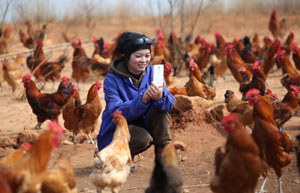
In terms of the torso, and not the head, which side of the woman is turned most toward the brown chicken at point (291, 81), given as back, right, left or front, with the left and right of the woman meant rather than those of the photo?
left

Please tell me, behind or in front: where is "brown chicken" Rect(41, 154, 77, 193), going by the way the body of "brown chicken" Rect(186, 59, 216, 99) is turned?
in front

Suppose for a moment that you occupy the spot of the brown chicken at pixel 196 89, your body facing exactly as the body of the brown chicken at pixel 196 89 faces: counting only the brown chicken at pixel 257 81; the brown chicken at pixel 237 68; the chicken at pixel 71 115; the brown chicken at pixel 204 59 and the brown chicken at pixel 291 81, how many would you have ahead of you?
1

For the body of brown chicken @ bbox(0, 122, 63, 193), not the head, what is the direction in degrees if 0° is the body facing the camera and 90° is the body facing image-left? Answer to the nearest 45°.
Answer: approximately 270°

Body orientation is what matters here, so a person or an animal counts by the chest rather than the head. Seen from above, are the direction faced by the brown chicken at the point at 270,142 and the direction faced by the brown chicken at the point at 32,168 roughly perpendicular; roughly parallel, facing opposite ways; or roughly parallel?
roughly parallel, facing opposite ways

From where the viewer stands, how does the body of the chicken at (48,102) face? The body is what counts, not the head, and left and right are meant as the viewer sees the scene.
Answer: facing to the left of the viewer

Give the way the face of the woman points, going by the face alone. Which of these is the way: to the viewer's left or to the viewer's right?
to the viewer's right

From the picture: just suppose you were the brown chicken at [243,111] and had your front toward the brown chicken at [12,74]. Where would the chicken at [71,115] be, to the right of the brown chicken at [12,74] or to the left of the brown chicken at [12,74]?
left

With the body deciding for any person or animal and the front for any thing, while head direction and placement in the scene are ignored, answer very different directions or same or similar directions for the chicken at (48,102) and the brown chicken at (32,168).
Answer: very different directions

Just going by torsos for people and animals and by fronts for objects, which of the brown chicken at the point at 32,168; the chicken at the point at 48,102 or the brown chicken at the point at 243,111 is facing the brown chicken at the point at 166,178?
the brown chicken at the point at 32,168

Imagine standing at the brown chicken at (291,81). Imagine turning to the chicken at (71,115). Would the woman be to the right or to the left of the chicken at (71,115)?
left

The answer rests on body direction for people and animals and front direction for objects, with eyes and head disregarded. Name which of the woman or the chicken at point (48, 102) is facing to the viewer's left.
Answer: the chicken
